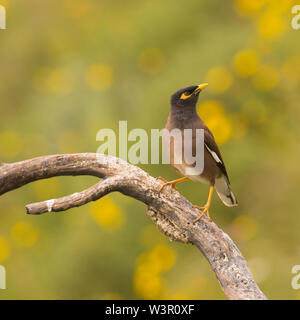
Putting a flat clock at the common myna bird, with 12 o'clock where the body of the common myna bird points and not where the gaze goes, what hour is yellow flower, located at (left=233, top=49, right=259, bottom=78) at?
The yellow flower is roughly at 5 o'clock from the common myna bird.

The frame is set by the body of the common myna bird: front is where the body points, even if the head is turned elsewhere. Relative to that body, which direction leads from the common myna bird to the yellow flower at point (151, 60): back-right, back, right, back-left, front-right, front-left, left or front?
back-right

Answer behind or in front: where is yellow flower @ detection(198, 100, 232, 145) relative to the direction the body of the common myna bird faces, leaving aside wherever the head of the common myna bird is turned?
behind

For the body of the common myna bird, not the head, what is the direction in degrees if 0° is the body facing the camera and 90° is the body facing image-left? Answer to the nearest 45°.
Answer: approximately 45°
